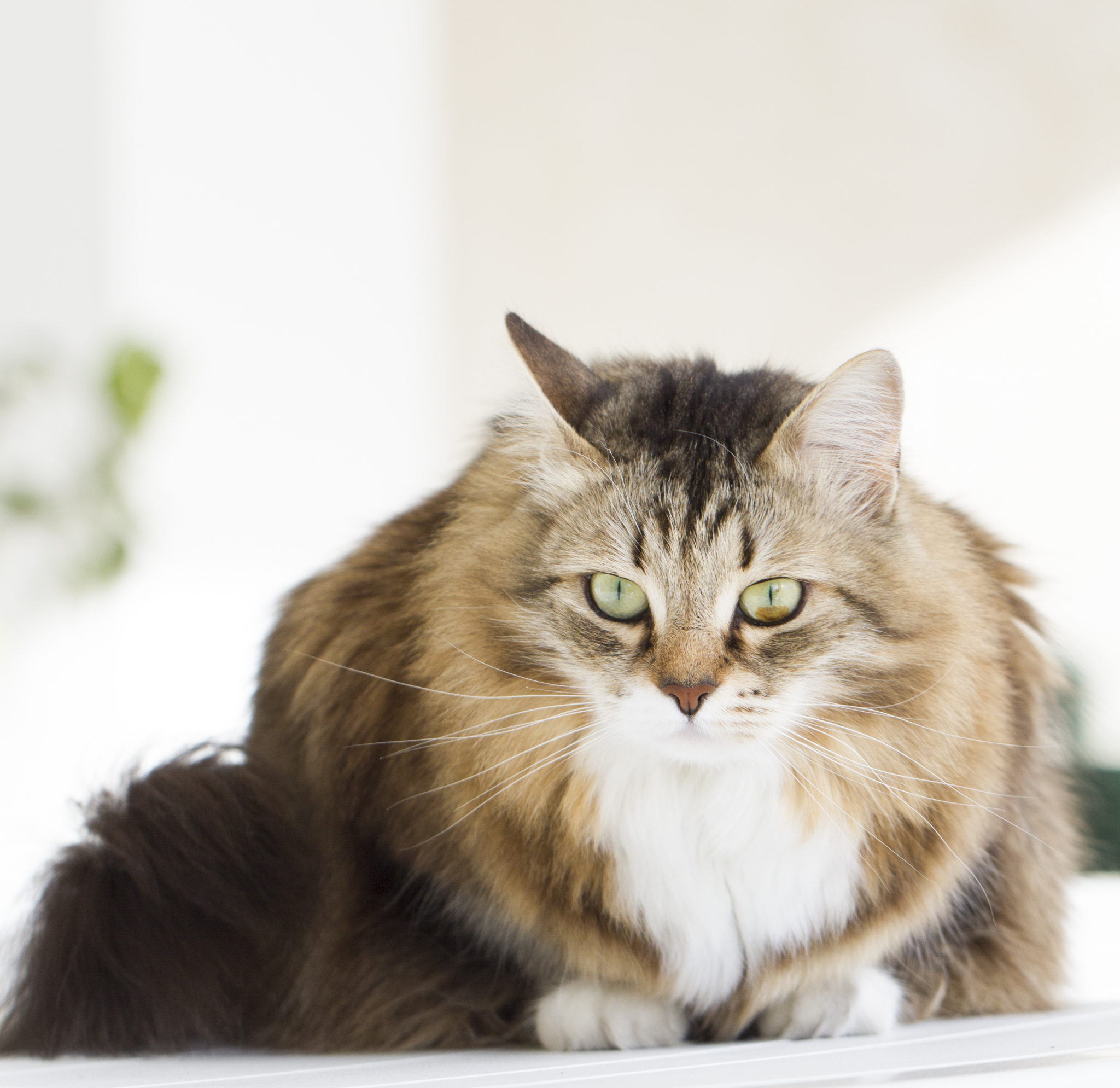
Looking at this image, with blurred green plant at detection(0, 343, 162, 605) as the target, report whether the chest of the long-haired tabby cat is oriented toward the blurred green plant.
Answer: no

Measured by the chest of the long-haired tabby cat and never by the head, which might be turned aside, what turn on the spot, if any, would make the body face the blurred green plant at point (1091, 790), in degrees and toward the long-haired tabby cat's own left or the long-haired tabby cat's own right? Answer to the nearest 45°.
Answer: approximately 135° to the long-haired tabby cat's own left

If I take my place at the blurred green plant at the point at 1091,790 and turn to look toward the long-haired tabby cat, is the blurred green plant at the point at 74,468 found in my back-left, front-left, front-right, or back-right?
front-right

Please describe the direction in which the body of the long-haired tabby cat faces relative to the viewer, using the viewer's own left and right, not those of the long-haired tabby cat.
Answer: facing the viewer

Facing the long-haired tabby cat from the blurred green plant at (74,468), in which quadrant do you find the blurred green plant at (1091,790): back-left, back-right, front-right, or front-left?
front-left

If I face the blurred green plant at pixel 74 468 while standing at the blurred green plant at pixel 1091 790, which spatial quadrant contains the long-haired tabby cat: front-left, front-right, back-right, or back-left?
front-left
